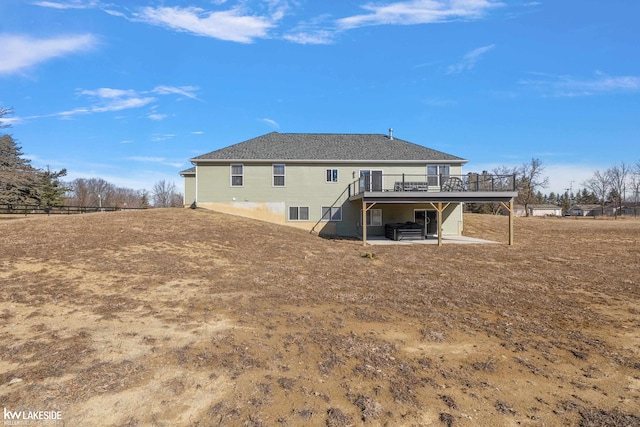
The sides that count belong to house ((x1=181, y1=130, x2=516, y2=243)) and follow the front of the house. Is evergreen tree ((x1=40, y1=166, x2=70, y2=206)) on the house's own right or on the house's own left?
on the house's own left

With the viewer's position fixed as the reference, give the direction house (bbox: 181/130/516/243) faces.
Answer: facing away from the viewer

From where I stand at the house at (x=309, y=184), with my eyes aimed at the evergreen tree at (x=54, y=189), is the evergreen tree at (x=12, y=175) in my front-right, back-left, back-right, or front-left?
front-left

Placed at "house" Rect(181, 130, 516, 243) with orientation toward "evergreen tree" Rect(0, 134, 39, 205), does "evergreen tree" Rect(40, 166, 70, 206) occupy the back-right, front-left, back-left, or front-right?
front-right

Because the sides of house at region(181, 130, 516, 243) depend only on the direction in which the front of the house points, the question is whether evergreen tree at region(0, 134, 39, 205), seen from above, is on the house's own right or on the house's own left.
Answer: on the house's own left
